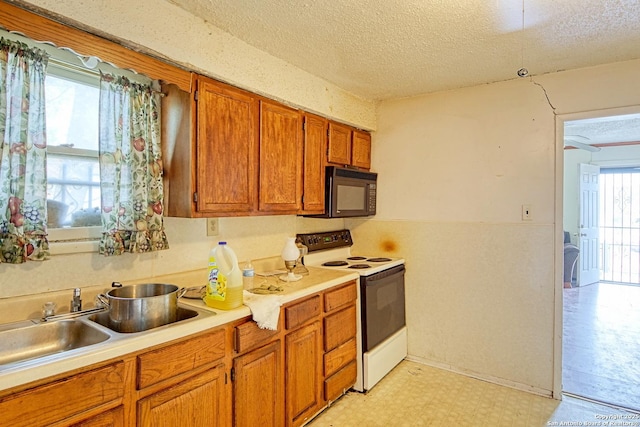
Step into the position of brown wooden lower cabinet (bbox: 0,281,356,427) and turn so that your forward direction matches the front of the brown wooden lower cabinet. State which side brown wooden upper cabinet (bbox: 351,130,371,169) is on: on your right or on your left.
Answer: on your left

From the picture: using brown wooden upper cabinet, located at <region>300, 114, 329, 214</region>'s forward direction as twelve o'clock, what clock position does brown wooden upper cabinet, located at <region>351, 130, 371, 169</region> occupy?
brown wooden upper cabinet, located at <region>351, 130, 371, 169</region> is roughly at 9 o'clock from brown wooden upper cabinet, located at <region>300, 114, 329, 214</region>.

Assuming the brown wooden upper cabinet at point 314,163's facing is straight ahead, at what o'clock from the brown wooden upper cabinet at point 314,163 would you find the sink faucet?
The sink faucet is roughly at 3 o'clock from the brown wooden upper cabinet.

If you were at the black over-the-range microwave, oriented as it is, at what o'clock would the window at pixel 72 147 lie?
The window is roughly at 3 o'clock from the black over-the-range microwave.

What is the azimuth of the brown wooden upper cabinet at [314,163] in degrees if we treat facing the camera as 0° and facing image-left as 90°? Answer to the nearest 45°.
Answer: approximately 315°

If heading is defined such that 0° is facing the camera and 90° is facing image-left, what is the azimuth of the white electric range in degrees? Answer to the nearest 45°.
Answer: approximately 315°

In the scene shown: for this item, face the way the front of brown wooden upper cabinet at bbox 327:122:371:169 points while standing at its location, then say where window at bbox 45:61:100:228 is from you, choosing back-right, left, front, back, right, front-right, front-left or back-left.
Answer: right

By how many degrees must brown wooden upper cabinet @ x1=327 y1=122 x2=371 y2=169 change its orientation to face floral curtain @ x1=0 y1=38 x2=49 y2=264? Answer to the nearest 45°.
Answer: approximately 90° to its right

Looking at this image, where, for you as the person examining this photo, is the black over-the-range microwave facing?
facing the viewer and to the right of the viewer

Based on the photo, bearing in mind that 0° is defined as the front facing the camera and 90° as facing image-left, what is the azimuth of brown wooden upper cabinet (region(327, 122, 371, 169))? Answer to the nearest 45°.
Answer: approximately 315°
